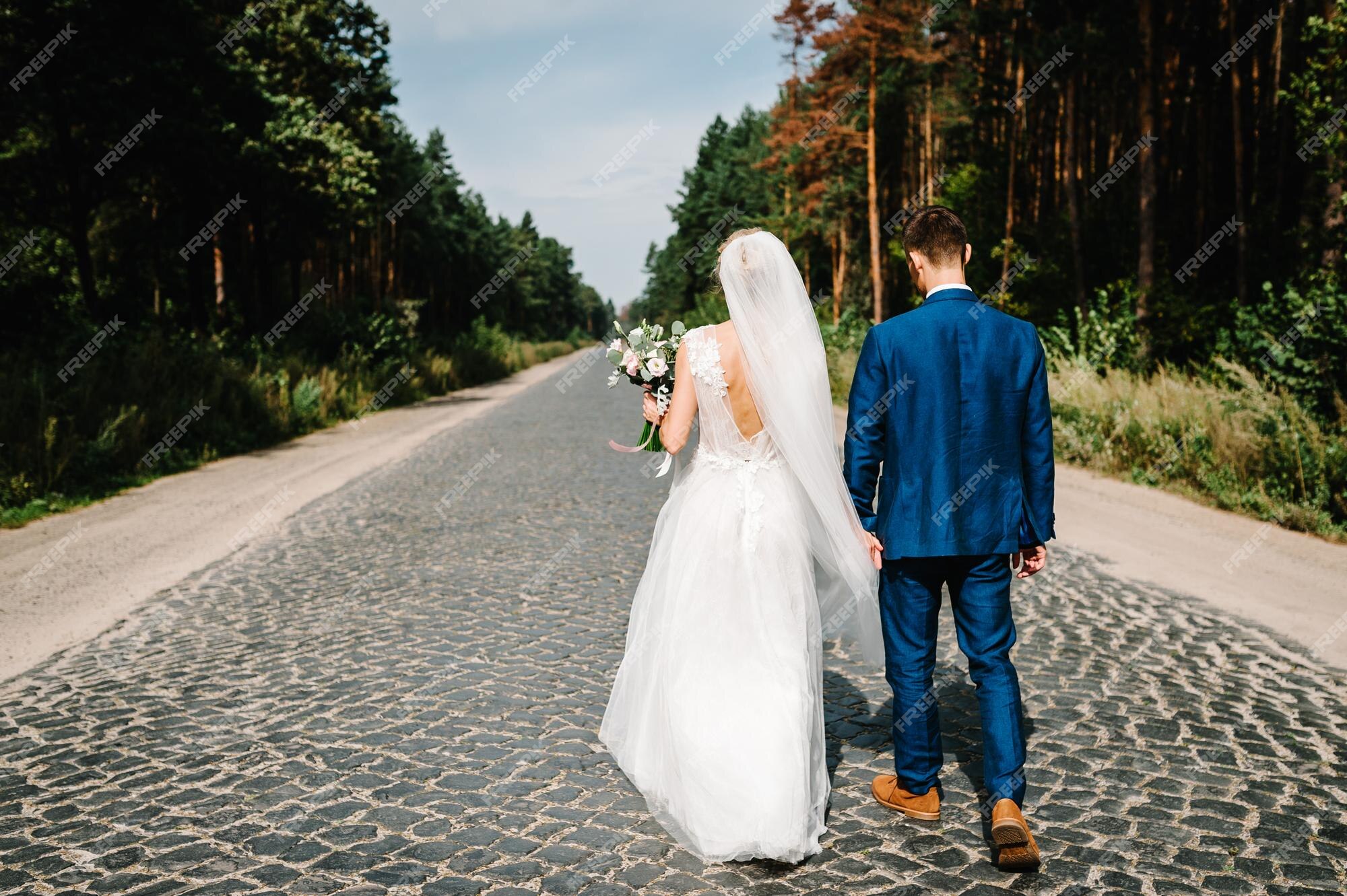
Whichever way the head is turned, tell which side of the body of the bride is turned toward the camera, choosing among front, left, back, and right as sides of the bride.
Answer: back

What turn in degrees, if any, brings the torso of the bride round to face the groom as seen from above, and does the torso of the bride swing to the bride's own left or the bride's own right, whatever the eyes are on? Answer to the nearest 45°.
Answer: approximately 90° to the bride's own right
